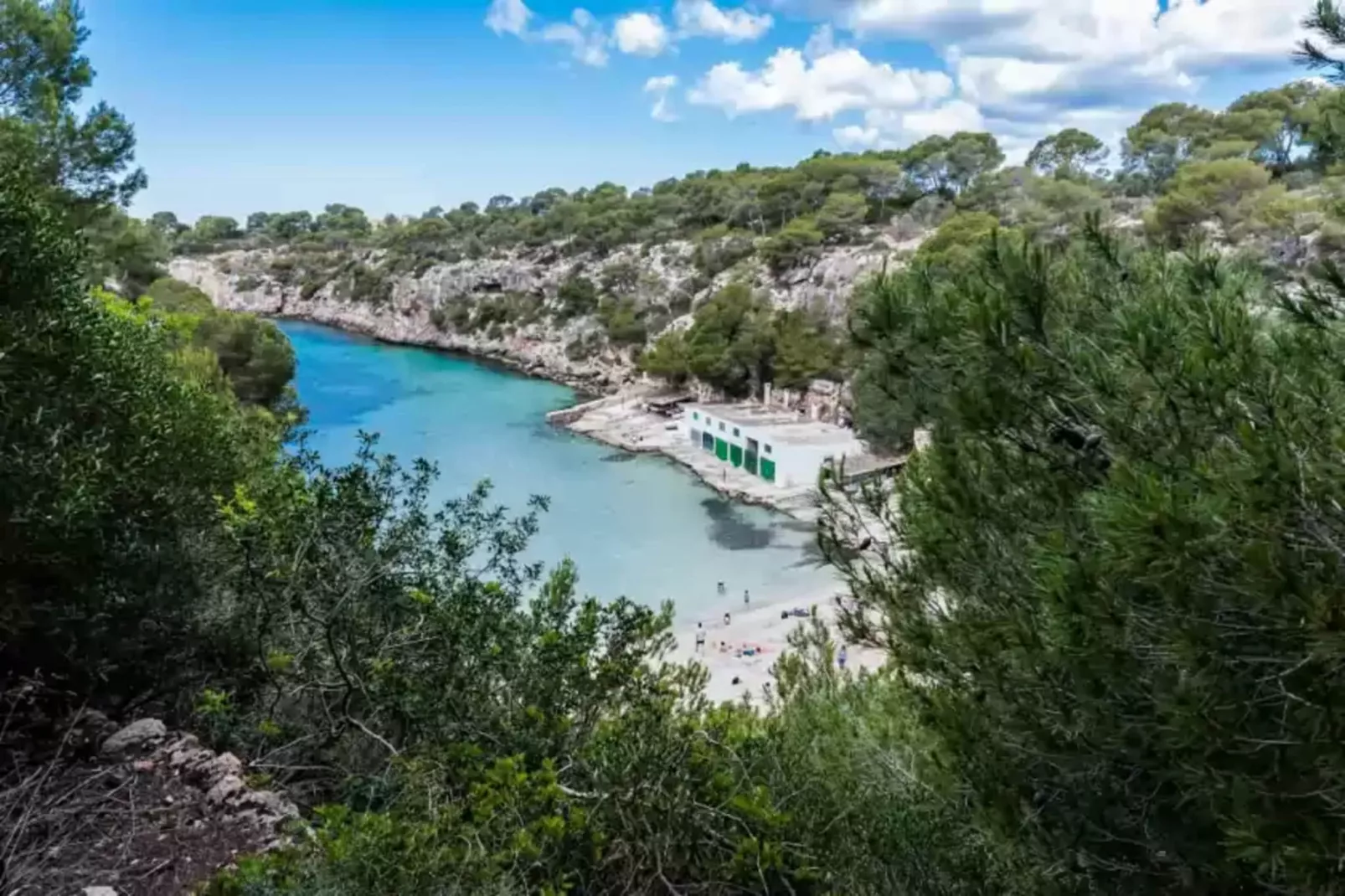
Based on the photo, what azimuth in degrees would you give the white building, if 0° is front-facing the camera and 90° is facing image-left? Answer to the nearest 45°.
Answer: approximately 45°

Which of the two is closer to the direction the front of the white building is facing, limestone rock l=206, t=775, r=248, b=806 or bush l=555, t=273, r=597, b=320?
the limestone rock

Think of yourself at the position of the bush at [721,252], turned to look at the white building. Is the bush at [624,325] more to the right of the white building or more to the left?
right

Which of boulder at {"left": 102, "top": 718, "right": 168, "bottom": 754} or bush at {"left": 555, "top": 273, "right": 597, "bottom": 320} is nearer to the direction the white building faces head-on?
the boulder

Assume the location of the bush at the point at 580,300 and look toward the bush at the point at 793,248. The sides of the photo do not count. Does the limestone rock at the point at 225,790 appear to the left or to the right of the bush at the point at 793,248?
right

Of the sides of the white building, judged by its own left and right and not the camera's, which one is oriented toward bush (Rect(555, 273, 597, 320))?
right

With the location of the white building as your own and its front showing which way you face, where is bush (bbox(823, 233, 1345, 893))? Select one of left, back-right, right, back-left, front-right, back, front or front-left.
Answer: front-left

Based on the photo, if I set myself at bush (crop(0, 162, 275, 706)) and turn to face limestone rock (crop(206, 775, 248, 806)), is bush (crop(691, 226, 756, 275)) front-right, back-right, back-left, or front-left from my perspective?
back-left

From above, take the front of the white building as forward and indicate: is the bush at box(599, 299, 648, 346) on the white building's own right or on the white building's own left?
on the white building's own right

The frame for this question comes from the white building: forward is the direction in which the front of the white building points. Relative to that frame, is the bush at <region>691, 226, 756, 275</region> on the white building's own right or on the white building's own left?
on the white building's own right

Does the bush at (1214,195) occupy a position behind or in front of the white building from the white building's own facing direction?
behind

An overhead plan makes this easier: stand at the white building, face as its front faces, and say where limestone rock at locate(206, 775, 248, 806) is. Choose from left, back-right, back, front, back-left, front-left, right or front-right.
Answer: front-left

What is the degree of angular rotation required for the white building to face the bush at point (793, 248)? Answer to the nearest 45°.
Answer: approximately 135° to its right
